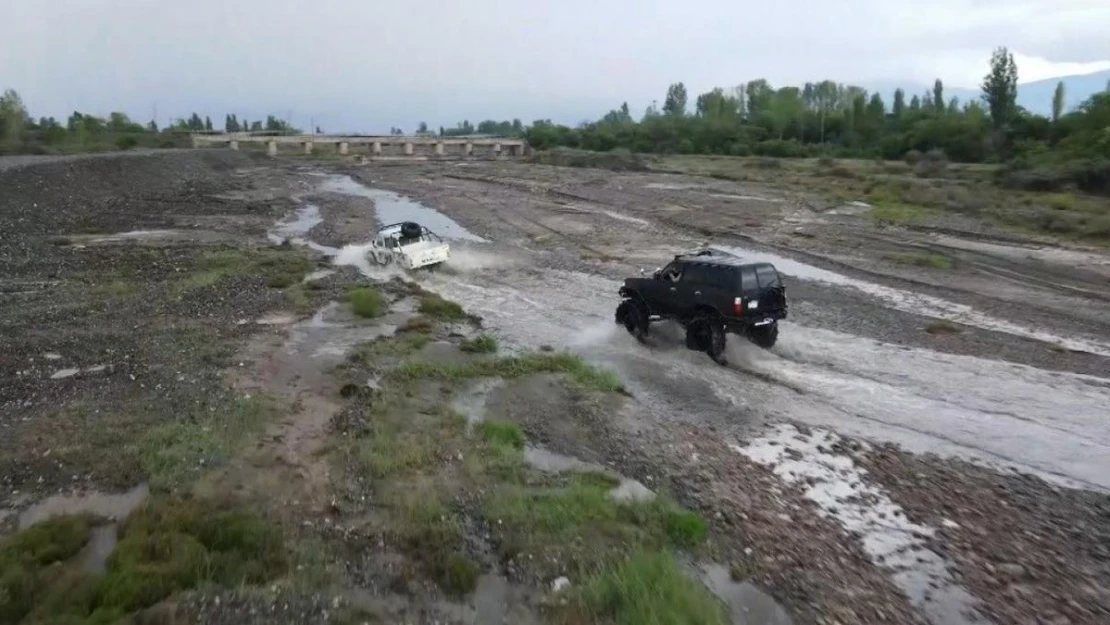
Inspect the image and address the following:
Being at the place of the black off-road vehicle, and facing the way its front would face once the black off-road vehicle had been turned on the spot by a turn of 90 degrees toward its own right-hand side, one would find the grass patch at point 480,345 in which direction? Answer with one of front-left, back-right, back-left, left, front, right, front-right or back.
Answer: back-left

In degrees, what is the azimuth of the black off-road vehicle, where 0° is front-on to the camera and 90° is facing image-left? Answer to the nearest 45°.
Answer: approximately 135°
